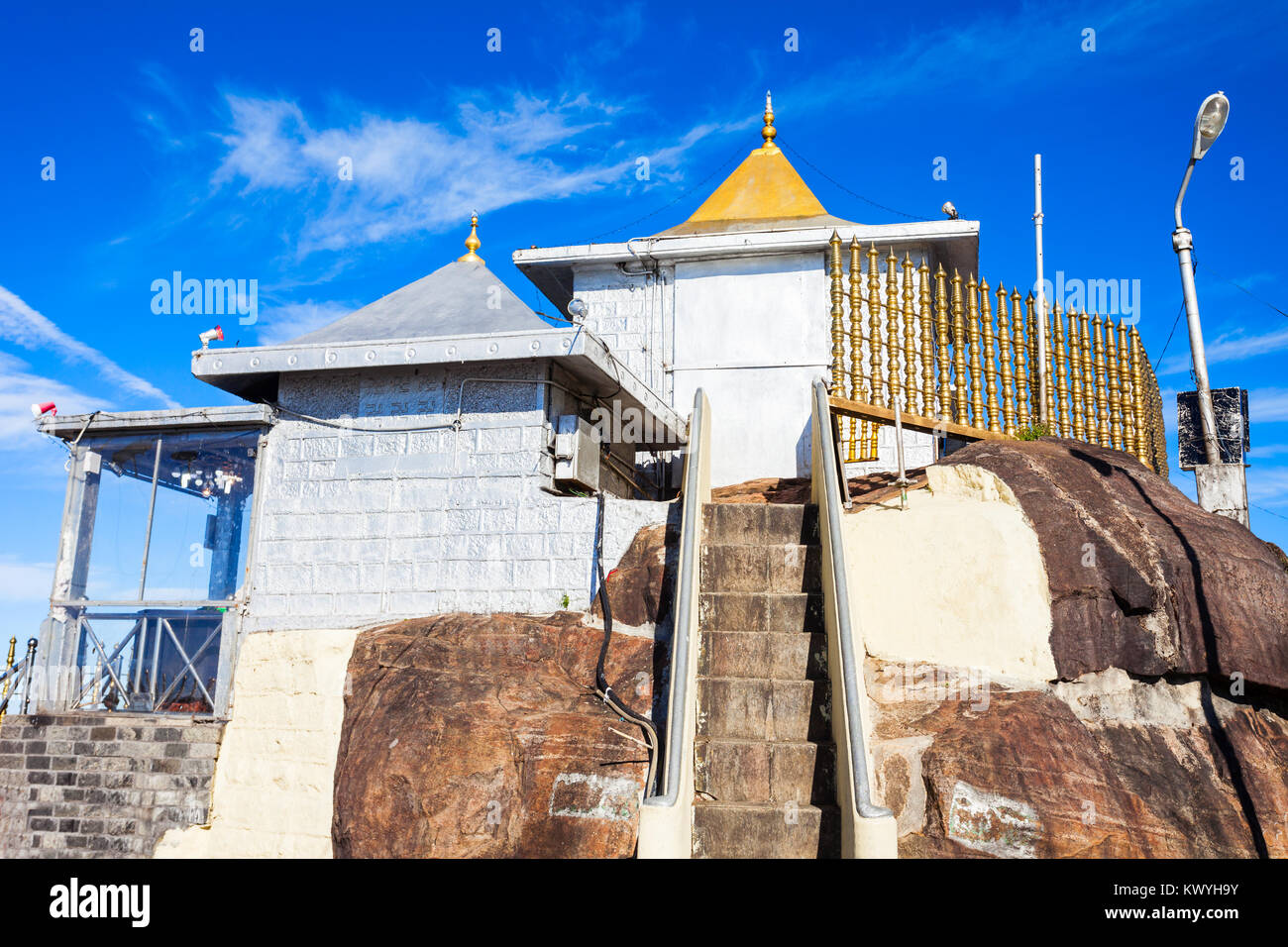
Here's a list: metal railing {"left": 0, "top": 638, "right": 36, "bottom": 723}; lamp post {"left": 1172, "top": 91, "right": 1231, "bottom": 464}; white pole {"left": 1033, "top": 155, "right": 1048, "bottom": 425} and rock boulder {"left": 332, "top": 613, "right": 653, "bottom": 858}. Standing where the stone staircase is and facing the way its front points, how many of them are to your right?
2

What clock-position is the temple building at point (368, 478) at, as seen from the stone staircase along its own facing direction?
The temple building is roughly at 4 o'clock from the stone staircase.

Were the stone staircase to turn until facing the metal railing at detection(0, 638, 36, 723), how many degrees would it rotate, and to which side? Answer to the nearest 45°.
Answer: approximately 90° to its right

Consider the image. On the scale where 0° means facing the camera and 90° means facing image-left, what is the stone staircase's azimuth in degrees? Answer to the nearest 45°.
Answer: approximately 0°

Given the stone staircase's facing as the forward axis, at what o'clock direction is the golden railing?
The golden railing is roughly at 7 o'clock from the stone staircase.

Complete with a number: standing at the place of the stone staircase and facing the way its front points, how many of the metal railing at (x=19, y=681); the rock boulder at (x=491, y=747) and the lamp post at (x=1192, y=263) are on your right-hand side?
2

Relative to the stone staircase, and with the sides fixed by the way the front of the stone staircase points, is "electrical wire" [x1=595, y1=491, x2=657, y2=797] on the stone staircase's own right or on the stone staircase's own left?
on the stone staircase's own right

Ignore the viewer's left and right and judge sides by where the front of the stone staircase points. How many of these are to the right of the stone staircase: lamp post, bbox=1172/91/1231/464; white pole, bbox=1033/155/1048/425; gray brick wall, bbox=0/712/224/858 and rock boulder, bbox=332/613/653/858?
2

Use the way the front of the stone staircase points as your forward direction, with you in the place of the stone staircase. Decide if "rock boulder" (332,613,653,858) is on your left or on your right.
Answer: on your right

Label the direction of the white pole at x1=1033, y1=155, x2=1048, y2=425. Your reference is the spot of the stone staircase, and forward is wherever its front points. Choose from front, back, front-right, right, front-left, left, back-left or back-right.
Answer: back-left

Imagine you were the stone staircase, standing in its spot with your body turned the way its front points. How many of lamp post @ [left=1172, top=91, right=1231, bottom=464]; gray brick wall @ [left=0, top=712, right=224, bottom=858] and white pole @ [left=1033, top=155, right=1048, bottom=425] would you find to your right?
1

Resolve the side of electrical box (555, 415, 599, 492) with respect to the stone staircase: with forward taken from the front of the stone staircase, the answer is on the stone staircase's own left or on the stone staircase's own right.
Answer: on the stone staircase's own right

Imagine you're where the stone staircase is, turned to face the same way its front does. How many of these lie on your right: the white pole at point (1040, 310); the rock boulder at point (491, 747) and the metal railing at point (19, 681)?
2
